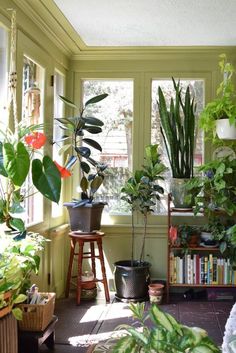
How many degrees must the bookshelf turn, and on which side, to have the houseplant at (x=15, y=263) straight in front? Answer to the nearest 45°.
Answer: approximately 45° to its right

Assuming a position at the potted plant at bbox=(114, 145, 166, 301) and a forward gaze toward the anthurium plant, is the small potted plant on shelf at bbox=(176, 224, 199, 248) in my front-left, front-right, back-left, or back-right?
back-left

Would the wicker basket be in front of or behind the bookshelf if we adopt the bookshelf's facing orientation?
in front

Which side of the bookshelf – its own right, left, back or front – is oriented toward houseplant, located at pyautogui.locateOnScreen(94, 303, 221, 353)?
front

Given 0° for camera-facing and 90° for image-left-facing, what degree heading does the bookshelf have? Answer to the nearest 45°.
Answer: approximately 0°

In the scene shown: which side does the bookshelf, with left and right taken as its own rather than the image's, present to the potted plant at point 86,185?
right
